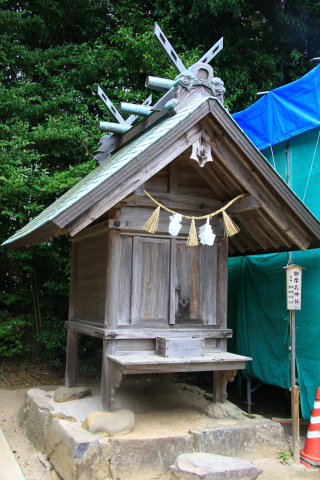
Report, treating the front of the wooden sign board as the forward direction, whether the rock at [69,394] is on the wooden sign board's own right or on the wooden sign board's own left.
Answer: on the wooden sign board's own right

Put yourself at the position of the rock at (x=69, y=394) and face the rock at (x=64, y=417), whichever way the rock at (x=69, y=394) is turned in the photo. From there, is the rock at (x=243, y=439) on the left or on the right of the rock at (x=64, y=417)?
left

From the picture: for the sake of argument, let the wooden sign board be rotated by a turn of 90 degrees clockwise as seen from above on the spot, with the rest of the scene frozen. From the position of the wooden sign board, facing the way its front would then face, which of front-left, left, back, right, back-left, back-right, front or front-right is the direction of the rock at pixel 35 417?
front

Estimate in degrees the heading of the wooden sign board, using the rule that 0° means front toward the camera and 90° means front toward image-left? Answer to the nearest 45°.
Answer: approximately 0°

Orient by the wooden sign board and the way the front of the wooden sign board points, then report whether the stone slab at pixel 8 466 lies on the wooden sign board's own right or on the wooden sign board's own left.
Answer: on the wooden sign board's own right

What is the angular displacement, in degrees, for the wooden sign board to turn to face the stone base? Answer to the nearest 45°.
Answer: approximately 45° to its right

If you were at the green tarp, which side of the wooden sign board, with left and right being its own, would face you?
back

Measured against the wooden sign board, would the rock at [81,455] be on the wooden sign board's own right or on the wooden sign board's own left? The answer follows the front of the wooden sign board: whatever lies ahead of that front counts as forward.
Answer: on the wooden sign board's own right

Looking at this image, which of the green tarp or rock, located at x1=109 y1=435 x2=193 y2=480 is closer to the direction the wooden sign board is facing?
the rock
